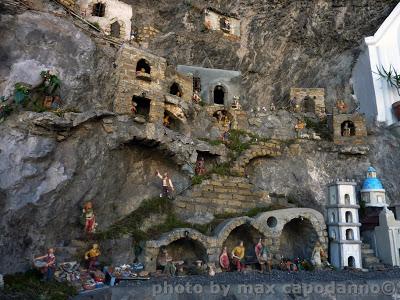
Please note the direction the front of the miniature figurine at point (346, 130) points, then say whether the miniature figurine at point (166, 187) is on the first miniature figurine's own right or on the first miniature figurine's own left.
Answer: on the first miniature figurine's own right

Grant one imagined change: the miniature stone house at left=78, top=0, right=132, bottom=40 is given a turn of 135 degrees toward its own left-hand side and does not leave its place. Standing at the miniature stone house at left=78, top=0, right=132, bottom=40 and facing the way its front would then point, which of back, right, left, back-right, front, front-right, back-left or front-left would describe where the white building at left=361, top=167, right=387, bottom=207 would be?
right

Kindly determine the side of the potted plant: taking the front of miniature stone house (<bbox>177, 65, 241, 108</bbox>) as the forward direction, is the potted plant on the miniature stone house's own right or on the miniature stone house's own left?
on the miniature stone house's own left

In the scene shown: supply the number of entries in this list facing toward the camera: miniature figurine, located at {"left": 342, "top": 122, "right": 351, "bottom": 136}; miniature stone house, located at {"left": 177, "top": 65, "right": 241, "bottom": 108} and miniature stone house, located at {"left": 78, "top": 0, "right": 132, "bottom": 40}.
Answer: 3

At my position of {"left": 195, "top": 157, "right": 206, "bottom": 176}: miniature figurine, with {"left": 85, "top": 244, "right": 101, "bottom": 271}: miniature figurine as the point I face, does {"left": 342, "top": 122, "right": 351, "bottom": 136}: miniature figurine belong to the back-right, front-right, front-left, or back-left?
back-left
